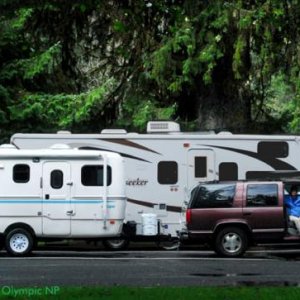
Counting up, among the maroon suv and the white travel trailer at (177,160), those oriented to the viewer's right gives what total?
2

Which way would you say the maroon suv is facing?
to the viewer's right

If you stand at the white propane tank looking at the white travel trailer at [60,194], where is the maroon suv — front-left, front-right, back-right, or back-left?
back-left

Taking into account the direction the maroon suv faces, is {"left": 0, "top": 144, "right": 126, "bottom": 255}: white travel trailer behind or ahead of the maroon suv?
behind

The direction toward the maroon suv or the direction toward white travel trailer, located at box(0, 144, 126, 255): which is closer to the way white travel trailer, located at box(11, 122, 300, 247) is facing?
the maroon suv

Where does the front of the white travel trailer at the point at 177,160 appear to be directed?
to the viewer's right

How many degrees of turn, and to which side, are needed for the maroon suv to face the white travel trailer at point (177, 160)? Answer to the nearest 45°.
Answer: approximately 135° to its left

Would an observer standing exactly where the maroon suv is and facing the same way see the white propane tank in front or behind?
behind

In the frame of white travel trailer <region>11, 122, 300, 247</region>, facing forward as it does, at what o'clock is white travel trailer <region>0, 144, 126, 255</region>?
white travel trailer <region>0, 144, 126, 255</region> is roughly at 5 o'clock from white travel trailer <region>11, 122, 300, 247</region>.
